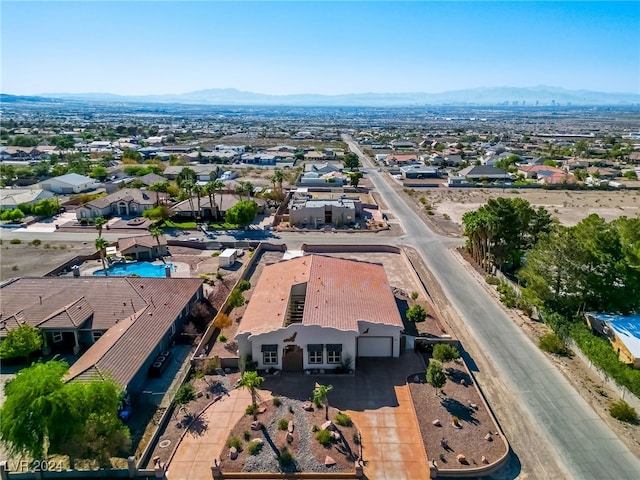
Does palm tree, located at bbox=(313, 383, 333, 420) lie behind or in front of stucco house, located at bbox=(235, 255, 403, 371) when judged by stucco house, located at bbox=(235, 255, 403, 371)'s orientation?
in front

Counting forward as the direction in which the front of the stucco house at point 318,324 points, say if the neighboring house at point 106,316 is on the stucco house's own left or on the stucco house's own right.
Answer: on the stucco house's own right

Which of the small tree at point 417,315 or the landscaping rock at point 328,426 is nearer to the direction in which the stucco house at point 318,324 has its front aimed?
the landscaping rock

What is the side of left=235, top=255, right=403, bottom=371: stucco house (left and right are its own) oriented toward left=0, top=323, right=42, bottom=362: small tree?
right

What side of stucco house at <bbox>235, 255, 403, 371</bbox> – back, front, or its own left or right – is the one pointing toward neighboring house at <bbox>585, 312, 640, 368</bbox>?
left

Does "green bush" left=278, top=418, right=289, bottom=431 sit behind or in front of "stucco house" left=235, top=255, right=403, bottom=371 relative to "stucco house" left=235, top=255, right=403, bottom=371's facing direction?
in front

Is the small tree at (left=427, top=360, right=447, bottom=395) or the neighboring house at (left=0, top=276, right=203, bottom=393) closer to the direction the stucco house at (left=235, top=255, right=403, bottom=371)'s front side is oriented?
the small tree

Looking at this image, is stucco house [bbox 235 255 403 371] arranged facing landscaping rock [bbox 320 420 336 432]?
yes

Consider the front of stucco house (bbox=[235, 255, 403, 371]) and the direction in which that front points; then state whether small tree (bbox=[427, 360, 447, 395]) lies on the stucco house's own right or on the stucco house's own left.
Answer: on the stucco house's own left

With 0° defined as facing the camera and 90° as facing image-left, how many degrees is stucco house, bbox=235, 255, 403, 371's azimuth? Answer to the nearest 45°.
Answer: approximately 0°

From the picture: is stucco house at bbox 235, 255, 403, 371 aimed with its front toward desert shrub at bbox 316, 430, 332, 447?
yes

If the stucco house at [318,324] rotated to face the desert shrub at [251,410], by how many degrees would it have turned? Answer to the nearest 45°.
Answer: approximately 45° to its right

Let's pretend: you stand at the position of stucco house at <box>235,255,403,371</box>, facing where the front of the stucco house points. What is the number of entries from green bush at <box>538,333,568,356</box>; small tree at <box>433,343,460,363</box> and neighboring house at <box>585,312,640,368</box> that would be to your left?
3

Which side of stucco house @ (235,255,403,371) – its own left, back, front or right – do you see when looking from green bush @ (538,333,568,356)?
left

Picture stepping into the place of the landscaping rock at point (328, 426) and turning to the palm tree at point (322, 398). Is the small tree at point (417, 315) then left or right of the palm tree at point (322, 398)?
right

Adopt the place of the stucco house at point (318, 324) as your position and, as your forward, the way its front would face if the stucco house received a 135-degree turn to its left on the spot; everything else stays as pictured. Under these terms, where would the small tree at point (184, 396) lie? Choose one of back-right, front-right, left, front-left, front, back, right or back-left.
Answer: back

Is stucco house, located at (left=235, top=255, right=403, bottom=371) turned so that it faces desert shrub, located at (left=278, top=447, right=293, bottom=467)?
yes
